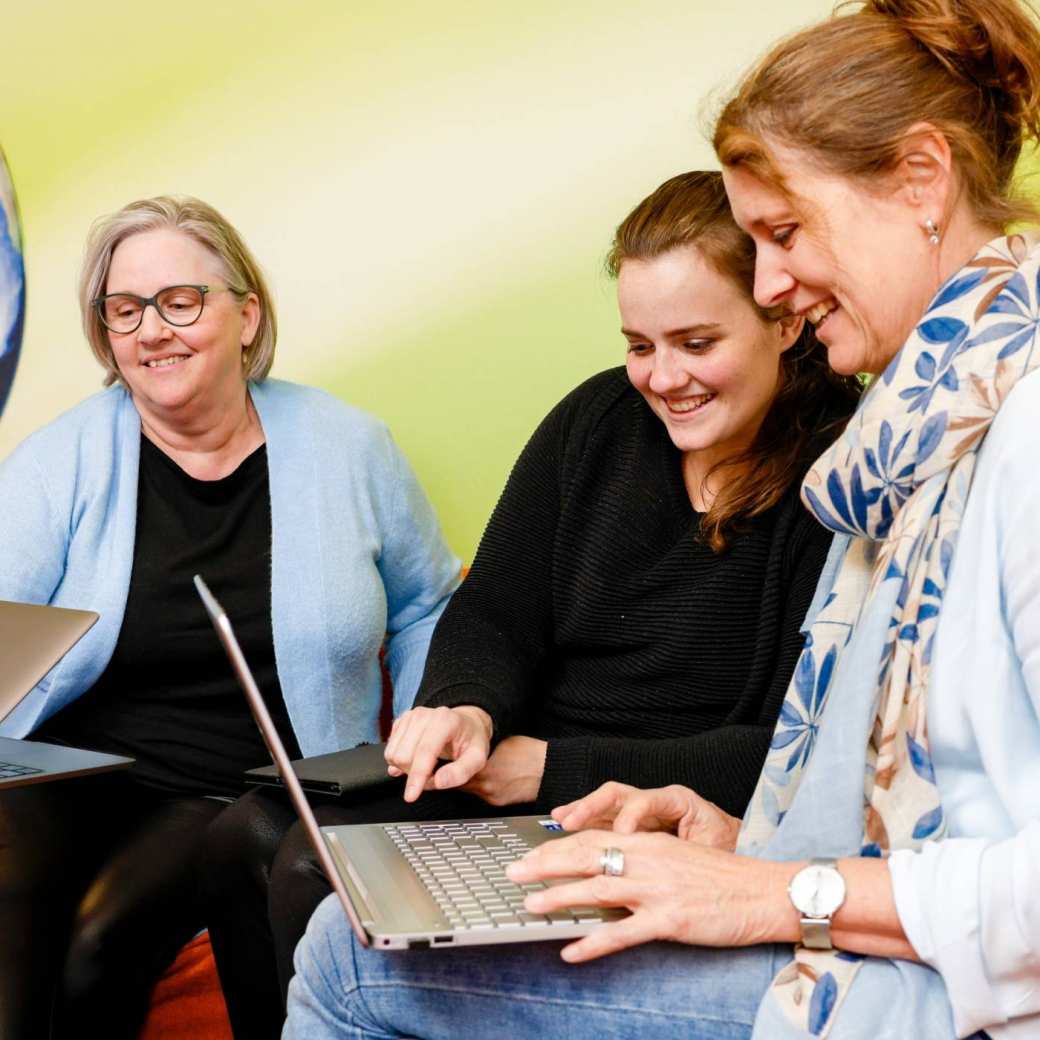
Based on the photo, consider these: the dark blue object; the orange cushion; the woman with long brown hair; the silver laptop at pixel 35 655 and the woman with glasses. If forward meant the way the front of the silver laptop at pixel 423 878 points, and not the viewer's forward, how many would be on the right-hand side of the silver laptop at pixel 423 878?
0

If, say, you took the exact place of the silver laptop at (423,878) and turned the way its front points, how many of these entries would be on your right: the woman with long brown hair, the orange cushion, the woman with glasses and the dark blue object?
0

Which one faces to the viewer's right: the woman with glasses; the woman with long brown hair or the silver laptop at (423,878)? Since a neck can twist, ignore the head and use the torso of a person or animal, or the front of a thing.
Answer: the silver laptop

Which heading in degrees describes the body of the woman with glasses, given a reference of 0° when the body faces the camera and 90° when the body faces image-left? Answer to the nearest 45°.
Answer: approximately 45°

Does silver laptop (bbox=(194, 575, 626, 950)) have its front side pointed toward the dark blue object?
no

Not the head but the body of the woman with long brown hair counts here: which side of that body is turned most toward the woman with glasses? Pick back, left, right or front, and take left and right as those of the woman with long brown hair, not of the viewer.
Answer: right

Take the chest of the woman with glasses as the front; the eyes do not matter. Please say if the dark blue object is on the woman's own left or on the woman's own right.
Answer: on the woman's own right

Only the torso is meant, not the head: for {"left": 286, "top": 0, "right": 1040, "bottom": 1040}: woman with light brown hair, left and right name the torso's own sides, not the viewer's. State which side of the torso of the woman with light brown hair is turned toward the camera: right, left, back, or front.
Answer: left

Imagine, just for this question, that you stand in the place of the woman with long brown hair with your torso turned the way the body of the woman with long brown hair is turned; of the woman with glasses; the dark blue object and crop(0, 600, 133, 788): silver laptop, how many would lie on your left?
0

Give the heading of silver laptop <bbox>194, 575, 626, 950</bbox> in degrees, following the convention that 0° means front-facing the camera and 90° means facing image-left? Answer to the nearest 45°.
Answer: approximately 270°

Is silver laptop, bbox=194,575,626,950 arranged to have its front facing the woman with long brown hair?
no

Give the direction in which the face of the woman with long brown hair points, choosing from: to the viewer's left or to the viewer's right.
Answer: to the viewer's left

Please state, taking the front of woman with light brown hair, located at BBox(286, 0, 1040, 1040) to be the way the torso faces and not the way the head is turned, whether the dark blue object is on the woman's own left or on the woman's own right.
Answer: on the woman's own right

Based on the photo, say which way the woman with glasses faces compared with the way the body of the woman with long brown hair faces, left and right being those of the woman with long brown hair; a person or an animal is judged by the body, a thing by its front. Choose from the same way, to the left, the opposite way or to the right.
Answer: the same way
